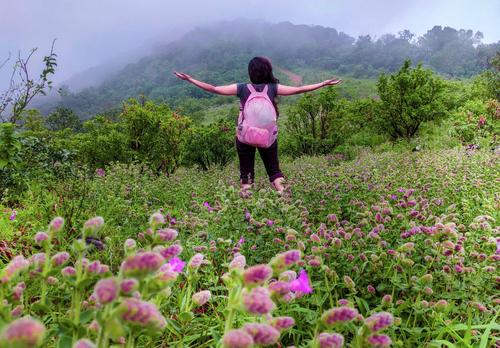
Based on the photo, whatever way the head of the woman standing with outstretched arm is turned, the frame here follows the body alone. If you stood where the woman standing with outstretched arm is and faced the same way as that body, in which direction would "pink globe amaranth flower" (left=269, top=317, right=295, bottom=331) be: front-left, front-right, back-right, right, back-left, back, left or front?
back

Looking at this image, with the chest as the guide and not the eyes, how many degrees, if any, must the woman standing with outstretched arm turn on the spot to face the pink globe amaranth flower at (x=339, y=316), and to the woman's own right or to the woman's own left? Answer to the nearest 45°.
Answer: approximately 180°

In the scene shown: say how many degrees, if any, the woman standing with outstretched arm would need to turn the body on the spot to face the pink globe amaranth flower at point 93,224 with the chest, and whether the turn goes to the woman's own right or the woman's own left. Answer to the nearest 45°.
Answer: approximately 180°

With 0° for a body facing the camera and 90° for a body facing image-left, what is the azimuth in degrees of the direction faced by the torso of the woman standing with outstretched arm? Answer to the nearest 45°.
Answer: approximately 180°

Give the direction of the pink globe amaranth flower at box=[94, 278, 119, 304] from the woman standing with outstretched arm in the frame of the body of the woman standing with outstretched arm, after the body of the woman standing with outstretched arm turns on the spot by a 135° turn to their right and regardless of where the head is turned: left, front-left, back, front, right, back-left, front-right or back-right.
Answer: front-right

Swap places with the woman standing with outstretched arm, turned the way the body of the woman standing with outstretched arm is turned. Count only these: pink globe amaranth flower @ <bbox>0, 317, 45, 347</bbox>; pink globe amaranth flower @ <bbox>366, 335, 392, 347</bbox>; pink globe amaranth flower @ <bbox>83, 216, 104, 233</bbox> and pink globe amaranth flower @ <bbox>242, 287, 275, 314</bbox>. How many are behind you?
4

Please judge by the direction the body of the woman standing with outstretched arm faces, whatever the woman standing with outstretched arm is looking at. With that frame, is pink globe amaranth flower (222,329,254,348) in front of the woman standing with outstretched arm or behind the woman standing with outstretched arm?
behind

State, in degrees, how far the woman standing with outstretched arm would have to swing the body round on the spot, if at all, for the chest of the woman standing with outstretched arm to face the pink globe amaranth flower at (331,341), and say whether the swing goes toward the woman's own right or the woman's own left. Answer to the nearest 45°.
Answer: approximately 180°

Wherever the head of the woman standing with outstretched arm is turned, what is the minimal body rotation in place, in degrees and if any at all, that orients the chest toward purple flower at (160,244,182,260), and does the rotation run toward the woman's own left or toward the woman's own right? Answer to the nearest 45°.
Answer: approximately 180°

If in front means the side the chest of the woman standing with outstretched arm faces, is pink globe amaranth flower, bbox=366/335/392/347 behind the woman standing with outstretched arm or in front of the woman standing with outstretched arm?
behind

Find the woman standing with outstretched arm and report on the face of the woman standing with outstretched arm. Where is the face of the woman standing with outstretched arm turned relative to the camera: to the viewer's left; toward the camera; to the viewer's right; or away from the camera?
away from the camera

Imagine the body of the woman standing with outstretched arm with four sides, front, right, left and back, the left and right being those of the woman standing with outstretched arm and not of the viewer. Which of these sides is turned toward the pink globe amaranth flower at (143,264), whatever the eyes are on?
back

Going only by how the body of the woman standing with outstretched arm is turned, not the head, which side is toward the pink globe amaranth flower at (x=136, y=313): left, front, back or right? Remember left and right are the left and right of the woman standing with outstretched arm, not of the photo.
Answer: back

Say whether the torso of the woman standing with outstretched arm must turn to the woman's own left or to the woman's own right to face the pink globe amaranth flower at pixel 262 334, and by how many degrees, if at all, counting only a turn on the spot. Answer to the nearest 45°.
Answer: approximately 180°

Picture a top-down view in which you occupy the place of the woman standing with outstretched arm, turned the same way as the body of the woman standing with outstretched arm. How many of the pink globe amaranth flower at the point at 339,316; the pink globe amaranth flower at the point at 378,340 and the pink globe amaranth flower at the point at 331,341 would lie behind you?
3
